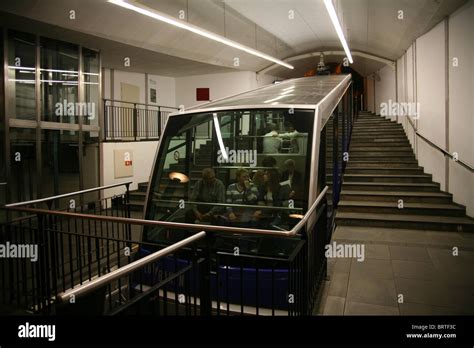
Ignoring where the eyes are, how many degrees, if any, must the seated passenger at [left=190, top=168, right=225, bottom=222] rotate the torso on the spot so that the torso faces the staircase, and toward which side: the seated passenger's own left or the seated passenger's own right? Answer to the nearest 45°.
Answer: approximately 135° to the seated passenger's own left

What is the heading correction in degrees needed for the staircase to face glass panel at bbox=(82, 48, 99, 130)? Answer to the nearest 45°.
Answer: approximately 90° to its right

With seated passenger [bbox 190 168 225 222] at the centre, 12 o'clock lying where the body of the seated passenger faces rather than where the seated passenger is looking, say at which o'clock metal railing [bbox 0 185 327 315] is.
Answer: The metal railing is roughly at 12 o'clock from the seated passenger.

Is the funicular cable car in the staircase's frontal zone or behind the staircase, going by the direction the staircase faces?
frontal zone

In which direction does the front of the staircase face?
toward the camera

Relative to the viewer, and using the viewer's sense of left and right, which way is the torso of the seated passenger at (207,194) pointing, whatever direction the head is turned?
facing the viewer

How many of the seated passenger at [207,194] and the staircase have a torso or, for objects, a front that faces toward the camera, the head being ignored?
2

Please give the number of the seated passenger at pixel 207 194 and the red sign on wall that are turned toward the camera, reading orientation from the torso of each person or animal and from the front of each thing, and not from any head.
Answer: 2

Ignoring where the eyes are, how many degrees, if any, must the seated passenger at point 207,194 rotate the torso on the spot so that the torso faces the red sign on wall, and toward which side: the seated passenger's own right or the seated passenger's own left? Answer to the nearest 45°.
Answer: approximately 180°

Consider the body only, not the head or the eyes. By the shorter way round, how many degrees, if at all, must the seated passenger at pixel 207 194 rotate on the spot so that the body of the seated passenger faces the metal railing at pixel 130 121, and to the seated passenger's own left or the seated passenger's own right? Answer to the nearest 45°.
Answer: approximately 180°

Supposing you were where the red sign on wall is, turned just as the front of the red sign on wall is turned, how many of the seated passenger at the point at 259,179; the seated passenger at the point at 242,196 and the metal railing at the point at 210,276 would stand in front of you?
3

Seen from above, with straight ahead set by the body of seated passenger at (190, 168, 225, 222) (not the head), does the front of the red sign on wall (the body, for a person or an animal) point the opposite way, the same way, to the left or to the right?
the same way

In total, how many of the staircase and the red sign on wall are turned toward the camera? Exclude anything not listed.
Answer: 2

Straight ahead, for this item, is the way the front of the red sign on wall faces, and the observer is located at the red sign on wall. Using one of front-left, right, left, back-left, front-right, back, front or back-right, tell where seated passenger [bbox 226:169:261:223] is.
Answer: front
